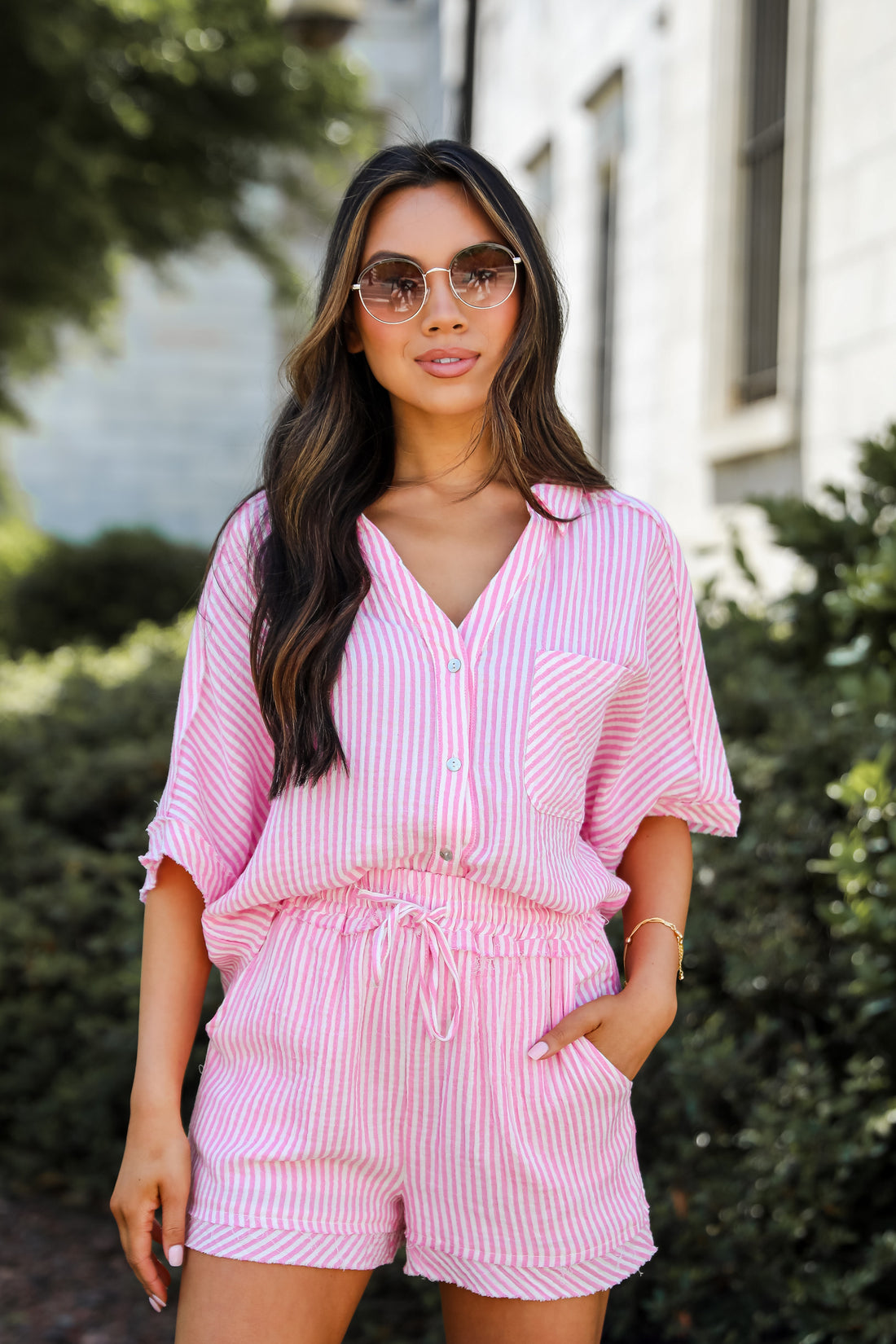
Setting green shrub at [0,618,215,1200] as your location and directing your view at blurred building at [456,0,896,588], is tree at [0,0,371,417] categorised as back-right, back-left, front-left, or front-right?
front-left

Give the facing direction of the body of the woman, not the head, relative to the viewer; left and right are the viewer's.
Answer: facing the viewer

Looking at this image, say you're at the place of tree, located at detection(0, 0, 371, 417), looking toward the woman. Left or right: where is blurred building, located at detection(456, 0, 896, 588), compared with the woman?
left

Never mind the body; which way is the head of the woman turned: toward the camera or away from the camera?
toward the camera

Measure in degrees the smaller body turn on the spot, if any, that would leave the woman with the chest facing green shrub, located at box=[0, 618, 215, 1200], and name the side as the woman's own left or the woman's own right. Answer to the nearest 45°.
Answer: approximately 135° to the woman's own right

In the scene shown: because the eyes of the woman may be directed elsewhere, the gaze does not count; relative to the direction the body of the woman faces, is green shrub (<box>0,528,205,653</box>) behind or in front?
behind

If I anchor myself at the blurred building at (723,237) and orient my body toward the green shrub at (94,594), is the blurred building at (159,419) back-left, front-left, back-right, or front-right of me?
front-right

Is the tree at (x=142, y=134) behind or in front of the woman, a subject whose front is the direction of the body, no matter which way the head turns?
behind
